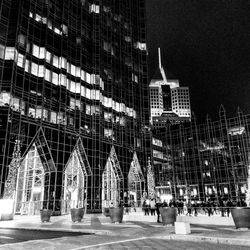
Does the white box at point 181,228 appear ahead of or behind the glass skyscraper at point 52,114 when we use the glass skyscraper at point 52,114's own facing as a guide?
ahead

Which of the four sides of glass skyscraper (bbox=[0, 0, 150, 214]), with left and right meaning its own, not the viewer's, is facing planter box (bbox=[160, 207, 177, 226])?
front

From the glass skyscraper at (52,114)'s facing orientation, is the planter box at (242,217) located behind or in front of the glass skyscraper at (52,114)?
in front

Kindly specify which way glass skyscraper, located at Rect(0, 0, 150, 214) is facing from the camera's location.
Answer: facing the viewer and to the right of the viewer
